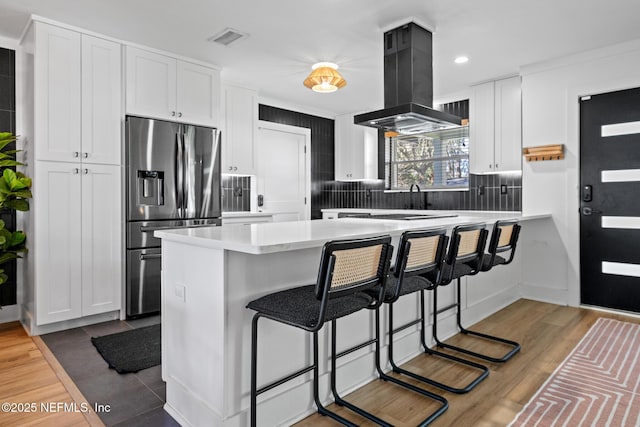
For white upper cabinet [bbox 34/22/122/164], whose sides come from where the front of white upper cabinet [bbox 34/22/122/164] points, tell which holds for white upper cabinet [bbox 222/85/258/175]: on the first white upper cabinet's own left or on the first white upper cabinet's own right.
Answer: on the first white upper cabinet's own left

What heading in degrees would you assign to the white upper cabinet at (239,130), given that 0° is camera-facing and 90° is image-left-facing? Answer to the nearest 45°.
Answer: approximately 315°

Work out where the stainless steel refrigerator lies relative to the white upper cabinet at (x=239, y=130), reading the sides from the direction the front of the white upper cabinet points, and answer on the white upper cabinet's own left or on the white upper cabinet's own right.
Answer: on the white upper cabinet's own right

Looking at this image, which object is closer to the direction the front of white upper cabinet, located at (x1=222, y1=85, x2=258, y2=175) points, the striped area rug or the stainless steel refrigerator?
the striped area rug

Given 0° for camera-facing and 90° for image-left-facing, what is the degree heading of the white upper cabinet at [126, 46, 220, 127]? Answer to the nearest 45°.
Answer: approximately 315°

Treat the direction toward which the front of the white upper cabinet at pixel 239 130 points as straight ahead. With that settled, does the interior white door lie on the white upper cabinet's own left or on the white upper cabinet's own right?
on the white upper cabinet's own left

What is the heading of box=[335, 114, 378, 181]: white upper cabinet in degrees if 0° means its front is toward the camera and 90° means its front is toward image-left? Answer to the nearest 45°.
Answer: approximately 45°

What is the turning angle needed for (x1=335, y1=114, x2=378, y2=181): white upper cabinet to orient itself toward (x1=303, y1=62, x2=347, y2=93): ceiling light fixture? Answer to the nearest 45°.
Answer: approximately 45° to its left

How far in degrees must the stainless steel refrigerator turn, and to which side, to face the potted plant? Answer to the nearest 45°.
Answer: approximately 135° to its right
